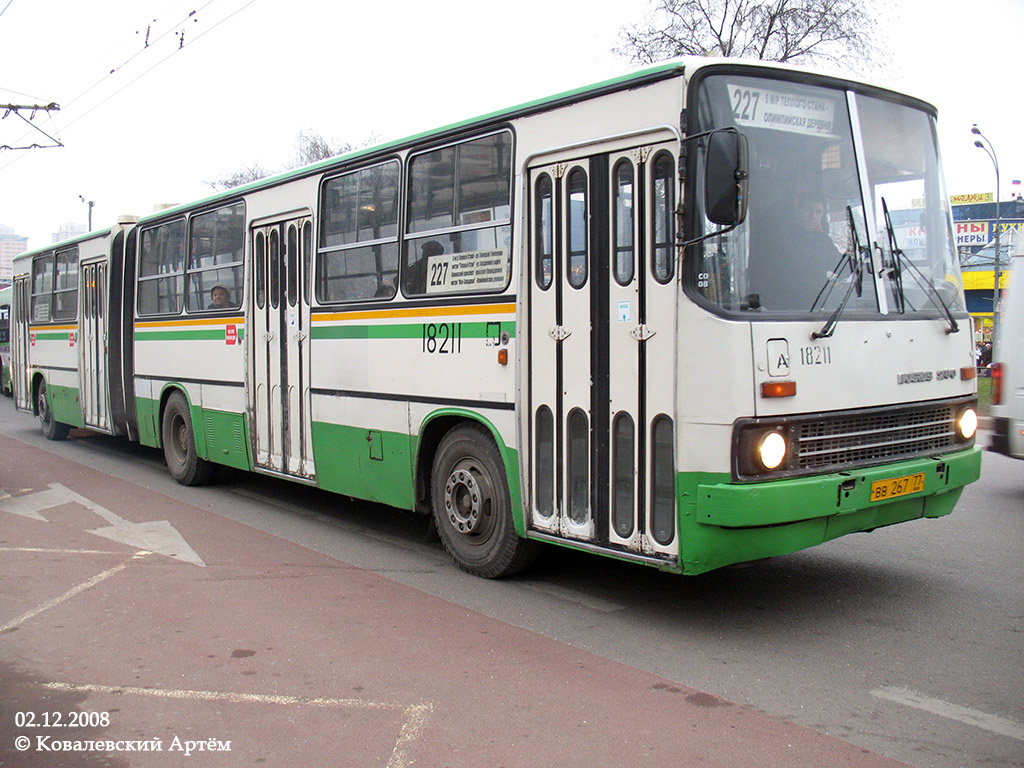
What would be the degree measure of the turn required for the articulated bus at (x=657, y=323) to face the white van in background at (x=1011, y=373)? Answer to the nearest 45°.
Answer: approximately 90° to its left

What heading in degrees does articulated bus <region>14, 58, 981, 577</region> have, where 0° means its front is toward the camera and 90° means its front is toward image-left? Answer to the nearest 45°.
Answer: approximately 315°

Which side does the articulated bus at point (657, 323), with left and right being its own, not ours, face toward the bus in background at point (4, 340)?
back
